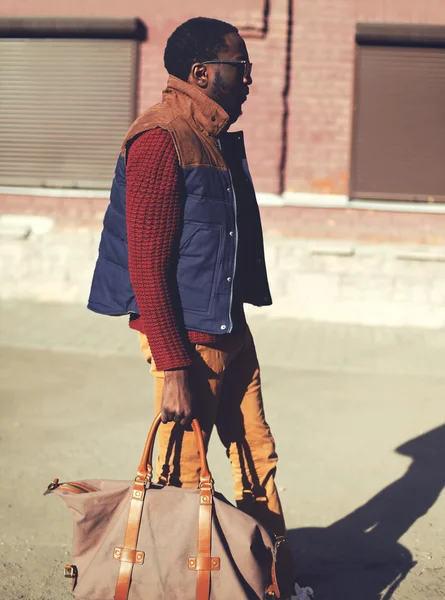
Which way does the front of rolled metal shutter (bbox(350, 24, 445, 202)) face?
toward the camera

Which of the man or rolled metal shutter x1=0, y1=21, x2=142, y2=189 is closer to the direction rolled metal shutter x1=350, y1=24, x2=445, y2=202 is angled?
the man

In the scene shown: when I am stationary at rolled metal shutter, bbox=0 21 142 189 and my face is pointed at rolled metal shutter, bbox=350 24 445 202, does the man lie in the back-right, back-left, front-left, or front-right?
front-right

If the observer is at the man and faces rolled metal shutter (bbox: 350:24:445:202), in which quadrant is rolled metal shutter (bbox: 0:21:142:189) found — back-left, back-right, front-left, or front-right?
front-left

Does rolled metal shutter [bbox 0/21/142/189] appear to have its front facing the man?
yes

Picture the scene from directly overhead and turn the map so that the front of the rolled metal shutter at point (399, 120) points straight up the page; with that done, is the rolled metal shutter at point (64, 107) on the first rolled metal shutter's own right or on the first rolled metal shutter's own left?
on the first rolled metal shutter's own right

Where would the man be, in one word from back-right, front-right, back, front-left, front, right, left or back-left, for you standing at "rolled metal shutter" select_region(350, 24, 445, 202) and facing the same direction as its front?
front

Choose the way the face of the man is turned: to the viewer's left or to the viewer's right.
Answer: to the viewer's right

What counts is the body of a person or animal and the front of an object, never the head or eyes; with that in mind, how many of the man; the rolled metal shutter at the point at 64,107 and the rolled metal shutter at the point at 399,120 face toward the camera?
2

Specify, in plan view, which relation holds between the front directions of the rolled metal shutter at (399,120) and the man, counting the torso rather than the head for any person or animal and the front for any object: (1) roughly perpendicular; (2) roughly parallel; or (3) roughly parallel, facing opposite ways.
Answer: roughly perpendicular

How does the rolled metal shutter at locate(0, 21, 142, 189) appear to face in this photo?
toward the camera

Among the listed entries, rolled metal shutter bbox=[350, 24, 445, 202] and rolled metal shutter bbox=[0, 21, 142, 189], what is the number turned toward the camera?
2

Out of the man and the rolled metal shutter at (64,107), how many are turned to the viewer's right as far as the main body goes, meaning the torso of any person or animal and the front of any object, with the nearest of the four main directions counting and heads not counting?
1

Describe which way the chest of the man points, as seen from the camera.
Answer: to the viewer's right
